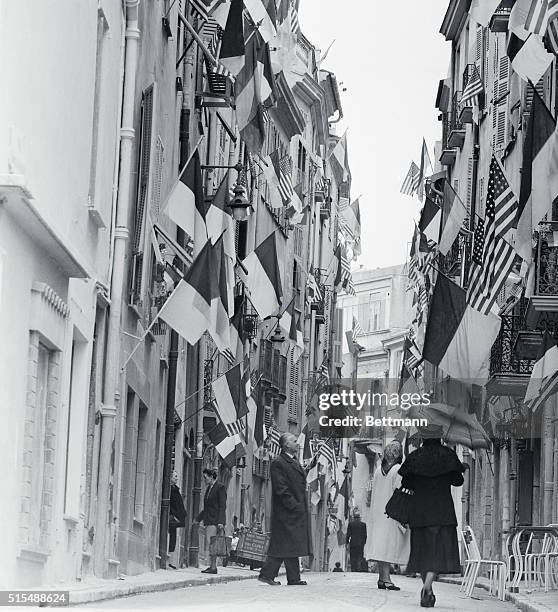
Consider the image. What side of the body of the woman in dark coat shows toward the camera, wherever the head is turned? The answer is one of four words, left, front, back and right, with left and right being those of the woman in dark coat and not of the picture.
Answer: back

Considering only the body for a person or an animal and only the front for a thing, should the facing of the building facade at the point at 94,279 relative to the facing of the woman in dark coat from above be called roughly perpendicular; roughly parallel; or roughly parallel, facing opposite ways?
roughly perpendicular

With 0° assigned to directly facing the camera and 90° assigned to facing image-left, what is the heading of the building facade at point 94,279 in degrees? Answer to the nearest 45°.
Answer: approximately 270°
